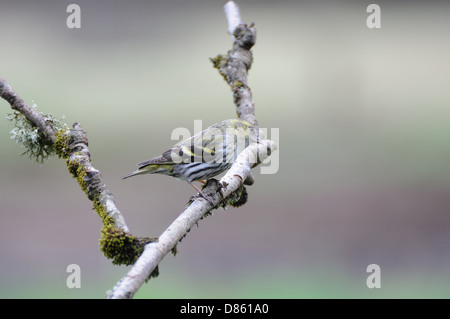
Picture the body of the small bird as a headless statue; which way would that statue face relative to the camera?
to the viewer's right
